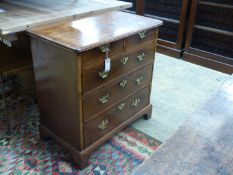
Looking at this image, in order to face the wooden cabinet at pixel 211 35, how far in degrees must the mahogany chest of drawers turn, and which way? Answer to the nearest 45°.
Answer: approximately 90° to its left

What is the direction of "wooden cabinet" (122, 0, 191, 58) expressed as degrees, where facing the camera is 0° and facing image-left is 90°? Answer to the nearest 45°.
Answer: approximately 45°

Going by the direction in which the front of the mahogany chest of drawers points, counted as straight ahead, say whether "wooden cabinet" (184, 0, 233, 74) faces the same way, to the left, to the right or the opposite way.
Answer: to the right

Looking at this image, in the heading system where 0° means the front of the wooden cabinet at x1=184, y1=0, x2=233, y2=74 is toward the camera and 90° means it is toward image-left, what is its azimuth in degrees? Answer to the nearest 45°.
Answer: approximately 45°

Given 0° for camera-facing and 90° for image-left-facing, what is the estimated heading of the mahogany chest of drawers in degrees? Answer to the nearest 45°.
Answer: approximately 315°

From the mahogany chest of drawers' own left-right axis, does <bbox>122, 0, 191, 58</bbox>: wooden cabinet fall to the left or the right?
on its left
